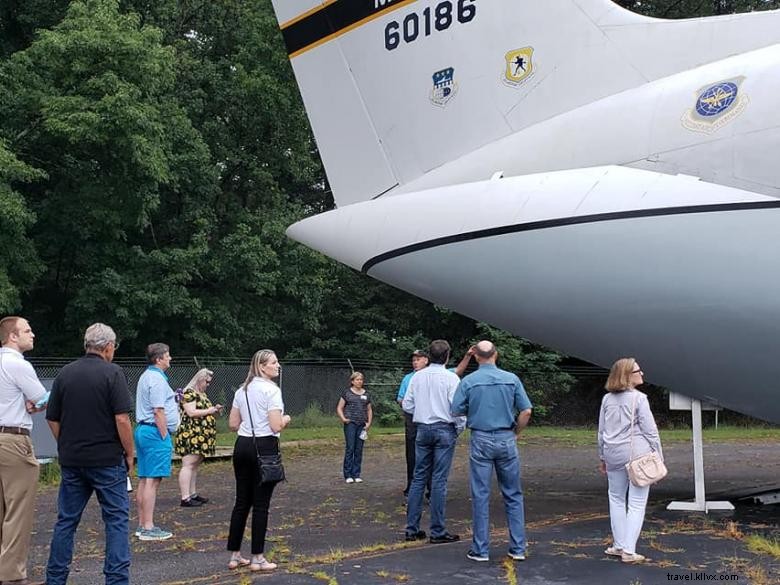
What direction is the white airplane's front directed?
to the viewer's right

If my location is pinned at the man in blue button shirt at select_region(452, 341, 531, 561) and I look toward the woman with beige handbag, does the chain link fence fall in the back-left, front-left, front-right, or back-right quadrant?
back-left

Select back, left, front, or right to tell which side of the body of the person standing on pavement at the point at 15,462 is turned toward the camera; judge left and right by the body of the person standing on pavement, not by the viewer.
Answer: right

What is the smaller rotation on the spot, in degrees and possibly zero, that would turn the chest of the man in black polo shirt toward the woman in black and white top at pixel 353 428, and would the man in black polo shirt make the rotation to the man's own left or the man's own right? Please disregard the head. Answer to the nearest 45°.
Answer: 0° — they already face them

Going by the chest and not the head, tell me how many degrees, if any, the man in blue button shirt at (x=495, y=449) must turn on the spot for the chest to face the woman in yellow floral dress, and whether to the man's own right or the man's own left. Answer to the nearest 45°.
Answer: approximately 45° to the man's own left

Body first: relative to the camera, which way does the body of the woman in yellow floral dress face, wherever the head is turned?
to the viewer's right

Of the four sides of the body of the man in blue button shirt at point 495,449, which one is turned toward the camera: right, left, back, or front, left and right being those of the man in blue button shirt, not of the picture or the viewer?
back

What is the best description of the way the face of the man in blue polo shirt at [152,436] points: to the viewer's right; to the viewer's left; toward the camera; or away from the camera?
to the viewer's right

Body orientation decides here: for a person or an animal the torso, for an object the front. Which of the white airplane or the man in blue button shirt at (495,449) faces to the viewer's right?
the white airplane

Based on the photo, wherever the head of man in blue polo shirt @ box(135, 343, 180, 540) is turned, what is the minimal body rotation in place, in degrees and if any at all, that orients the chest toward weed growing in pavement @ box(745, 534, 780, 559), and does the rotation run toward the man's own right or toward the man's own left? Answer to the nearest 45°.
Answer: approximately 45° to the man's own right

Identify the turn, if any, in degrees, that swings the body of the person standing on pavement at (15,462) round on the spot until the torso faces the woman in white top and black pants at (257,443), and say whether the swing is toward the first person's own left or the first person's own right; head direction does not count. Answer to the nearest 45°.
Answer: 0° — they already face them
